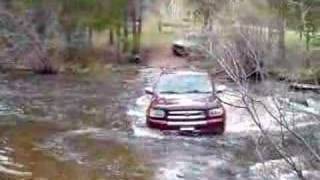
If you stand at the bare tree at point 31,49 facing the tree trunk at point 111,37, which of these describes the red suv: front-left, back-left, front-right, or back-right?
back-right

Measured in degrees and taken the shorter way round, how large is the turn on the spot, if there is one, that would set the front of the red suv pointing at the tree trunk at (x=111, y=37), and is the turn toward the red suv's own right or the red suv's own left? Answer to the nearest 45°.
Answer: approximately 180°

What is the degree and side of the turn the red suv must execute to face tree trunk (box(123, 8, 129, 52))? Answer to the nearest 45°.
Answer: approximately 180°

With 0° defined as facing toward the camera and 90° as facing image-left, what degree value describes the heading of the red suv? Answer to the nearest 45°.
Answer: approximately 0°

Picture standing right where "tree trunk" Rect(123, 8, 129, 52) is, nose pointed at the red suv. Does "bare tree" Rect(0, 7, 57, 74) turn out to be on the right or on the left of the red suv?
right

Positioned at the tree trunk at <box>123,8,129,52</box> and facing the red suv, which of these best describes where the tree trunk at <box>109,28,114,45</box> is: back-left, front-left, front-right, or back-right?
back-right

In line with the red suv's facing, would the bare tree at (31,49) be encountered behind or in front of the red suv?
behind
